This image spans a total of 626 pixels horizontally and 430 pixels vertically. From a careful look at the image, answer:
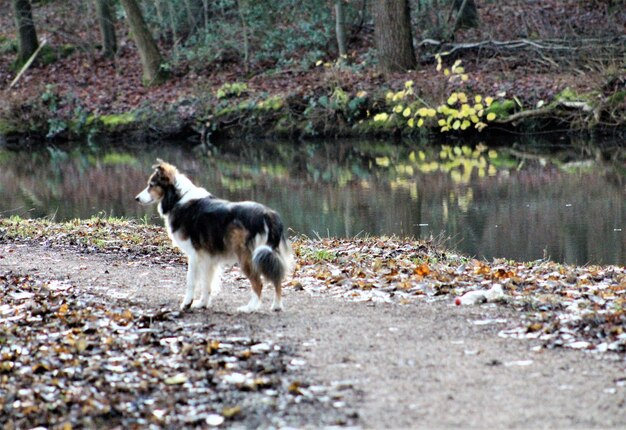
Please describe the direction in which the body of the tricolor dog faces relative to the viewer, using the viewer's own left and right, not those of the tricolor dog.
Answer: facing away from the viewer and to the left of the viewer

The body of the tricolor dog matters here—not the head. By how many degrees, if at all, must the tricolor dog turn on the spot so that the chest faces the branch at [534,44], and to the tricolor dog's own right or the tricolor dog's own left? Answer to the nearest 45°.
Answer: approximately 90° to the tricolor dog's own right

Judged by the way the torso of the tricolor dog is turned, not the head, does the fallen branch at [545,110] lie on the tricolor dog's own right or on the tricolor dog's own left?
on the tricolor dog's own right
